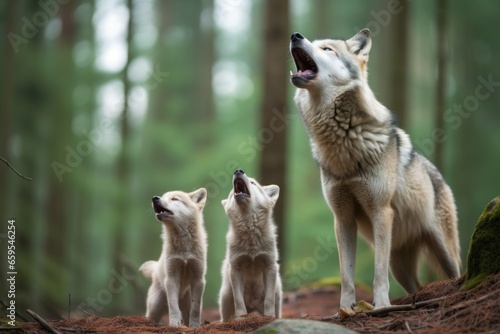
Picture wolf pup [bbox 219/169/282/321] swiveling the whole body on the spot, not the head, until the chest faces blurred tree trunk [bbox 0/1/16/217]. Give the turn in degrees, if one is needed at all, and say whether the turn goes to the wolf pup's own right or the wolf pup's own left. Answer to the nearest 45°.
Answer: approximately 135° to the wolf pup's own right

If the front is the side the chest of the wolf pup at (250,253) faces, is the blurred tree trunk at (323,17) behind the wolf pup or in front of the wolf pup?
behind

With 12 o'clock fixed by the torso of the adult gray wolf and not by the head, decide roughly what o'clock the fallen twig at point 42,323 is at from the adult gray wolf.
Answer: The fallen twig is roughly at 12 o'clock from the adult gray wolf.

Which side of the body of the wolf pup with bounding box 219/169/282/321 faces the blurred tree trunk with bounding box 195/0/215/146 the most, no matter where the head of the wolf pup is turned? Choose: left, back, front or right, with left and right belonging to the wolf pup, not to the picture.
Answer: back

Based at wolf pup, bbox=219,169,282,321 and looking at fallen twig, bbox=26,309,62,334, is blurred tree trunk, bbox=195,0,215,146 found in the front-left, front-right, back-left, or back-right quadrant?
back-right

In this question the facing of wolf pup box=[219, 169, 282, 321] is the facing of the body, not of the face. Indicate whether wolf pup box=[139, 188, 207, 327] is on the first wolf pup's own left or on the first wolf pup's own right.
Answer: on the first wolf pup's own right

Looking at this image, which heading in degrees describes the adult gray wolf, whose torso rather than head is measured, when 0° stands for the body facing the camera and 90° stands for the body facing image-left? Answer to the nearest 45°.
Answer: approximately 45°

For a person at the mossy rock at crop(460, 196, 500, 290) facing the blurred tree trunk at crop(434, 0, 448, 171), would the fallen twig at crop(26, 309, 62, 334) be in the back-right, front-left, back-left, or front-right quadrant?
back-left

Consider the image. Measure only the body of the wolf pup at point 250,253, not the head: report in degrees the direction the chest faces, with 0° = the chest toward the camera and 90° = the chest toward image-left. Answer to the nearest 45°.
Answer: approximately 0°

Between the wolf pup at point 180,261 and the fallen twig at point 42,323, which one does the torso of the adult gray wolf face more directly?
the fallen twig

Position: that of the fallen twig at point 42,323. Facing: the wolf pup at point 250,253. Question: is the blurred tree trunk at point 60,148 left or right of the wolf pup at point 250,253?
left

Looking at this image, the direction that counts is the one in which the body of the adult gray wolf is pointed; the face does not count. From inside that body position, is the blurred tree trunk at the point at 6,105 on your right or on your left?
on your right

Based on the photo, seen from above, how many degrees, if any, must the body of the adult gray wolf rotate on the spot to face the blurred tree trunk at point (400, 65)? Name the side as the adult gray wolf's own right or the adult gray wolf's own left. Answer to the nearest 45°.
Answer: approximately 135° to the adult gray wolf's own right

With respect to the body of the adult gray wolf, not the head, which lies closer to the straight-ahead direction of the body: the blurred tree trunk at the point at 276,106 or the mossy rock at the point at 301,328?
the mossy rock
